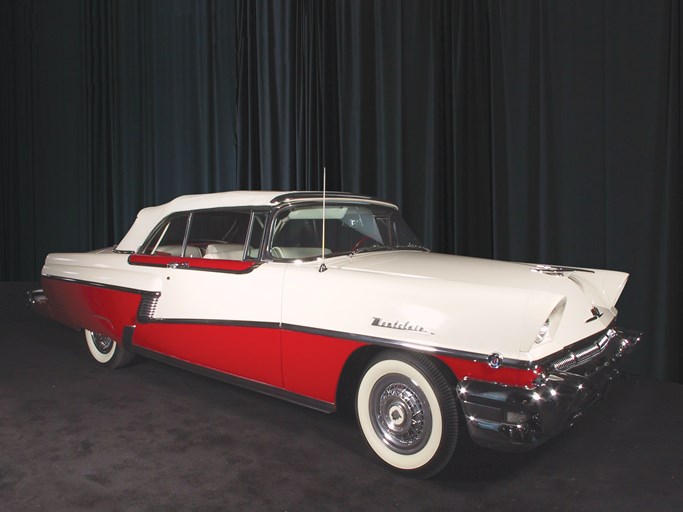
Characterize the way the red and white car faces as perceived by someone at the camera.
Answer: facing the viewer and to the right of the viewer
